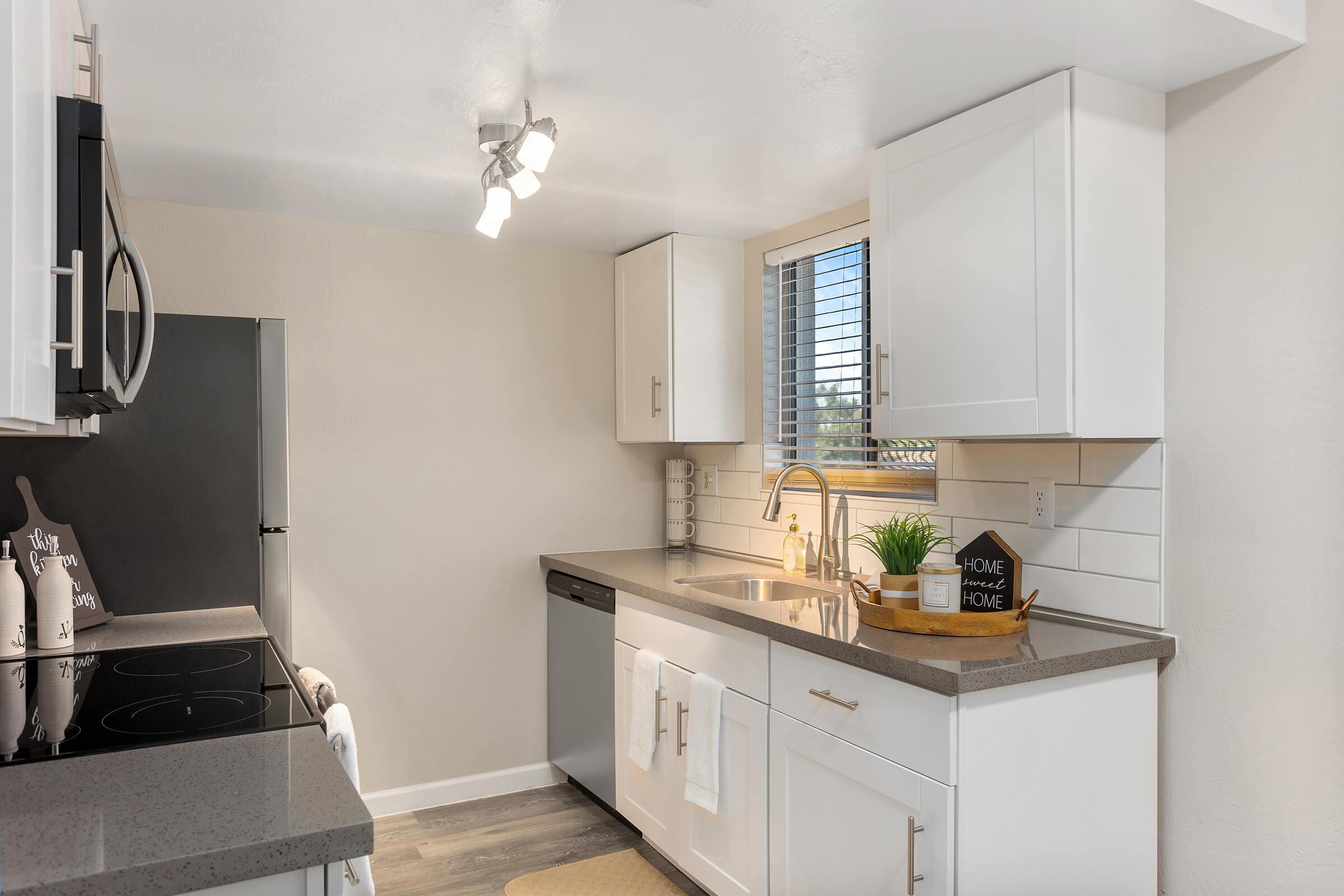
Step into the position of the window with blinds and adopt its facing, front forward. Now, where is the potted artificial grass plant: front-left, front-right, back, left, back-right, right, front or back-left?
front-left

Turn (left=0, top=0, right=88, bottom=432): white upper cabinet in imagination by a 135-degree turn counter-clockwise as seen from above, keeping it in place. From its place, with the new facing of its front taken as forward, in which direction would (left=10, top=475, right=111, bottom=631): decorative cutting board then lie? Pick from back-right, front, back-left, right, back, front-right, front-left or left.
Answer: front-right

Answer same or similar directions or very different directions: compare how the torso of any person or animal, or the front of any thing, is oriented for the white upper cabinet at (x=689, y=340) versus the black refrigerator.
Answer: very different directions

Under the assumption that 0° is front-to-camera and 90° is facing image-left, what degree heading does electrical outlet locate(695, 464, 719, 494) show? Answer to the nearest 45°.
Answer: approximately 45°

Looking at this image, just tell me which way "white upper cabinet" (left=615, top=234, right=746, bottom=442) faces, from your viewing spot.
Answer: facing the viewer and to the left of the viewer

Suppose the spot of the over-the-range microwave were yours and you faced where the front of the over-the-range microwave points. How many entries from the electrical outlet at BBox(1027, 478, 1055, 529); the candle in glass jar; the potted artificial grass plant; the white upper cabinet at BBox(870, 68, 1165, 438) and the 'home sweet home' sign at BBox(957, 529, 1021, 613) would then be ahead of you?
5

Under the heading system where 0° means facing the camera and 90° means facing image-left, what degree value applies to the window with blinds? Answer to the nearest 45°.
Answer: approximately 45°

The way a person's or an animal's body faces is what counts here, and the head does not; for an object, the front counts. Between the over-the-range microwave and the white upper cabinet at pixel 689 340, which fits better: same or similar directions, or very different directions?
very different directions

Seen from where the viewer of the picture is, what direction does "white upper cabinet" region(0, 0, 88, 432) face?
facing to the right of the viewer

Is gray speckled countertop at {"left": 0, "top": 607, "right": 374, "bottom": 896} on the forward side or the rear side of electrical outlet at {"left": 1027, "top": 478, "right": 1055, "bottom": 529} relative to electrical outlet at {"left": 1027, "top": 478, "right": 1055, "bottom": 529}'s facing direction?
on the forward side
